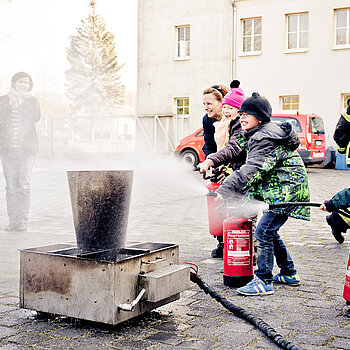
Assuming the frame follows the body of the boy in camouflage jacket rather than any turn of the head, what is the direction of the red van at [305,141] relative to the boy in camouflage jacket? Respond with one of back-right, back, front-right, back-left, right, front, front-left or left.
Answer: right

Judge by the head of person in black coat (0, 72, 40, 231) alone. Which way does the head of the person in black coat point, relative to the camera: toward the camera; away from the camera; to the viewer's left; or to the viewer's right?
toward the camera

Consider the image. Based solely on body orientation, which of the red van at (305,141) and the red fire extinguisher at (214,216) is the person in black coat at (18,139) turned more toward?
the red fire extinguisher

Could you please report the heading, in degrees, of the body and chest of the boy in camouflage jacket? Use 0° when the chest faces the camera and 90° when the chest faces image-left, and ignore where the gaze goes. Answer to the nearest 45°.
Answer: approximately 90°

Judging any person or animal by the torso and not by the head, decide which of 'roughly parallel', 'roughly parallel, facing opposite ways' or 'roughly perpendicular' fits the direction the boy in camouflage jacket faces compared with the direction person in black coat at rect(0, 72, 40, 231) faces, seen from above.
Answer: roughly perpendicular

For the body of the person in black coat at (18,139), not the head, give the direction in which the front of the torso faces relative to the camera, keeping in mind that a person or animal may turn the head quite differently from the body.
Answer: toward the camera

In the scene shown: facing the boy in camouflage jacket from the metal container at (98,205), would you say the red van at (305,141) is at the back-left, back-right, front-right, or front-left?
front-left

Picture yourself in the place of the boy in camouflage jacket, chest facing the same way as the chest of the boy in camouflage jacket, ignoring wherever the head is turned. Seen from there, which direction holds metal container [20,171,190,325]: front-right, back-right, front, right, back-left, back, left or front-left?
front-left

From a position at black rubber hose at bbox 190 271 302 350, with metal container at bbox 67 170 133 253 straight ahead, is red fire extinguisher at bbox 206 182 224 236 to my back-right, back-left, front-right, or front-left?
front-right

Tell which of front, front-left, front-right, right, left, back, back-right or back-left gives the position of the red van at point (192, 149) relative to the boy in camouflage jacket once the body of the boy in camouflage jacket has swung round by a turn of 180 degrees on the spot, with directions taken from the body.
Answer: left

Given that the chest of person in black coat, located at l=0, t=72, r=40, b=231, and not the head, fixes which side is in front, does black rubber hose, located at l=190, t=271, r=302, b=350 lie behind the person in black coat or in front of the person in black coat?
in front

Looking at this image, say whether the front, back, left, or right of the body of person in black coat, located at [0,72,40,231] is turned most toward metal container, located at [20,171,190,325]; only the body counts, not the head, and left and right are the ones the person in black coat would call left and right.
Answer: front

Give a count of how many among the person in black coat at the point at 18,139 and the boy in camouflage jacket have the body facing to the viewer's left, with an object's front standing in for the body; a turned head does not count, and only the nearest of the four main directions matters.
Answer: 1

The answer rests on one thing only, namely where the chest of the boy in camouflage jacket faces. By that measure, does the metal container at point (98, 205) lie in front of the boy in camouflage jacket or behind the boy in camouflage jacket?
in front
